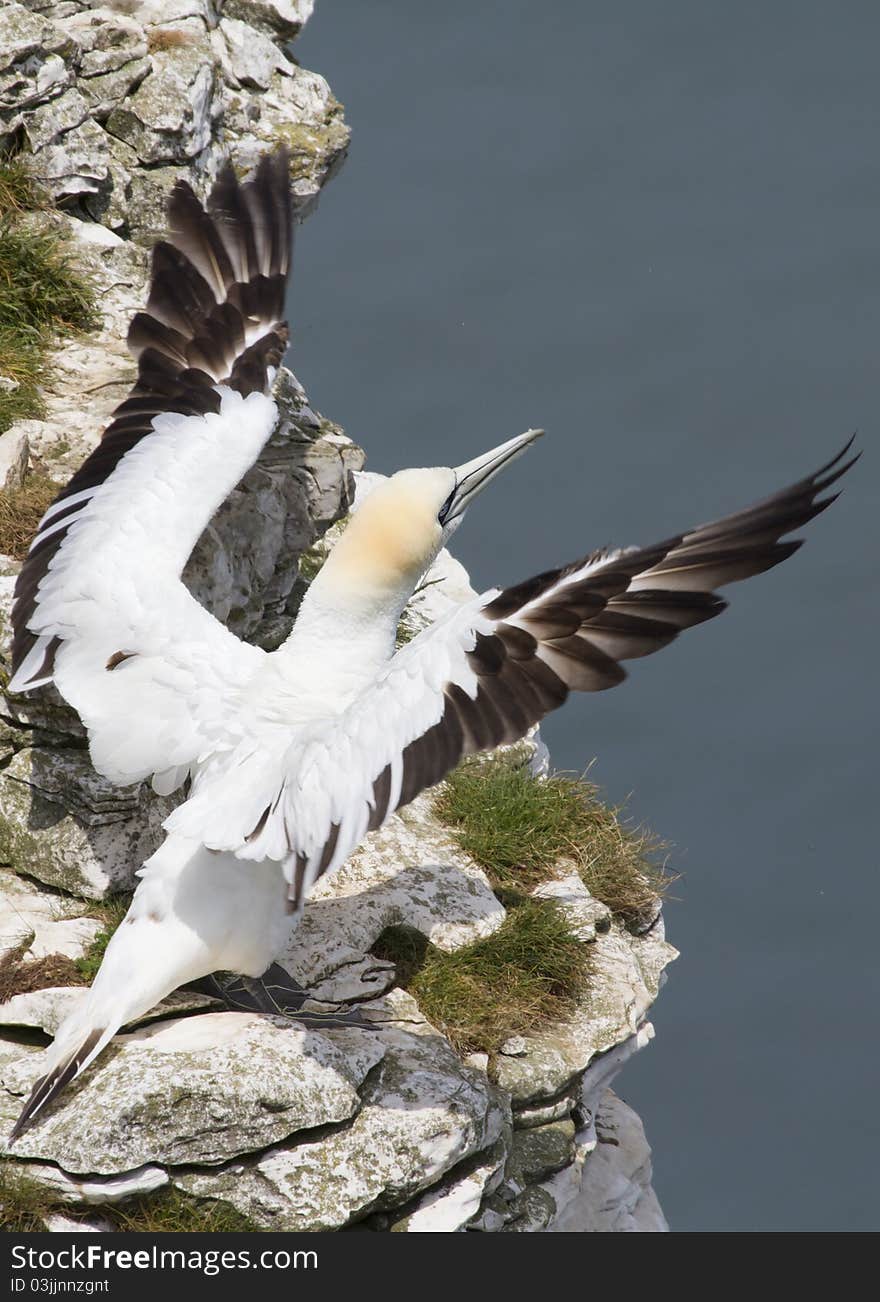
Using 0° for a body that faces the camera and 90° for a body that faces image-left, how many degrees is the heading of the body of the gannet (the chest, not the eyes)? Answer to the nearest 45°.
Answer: approximately 225°

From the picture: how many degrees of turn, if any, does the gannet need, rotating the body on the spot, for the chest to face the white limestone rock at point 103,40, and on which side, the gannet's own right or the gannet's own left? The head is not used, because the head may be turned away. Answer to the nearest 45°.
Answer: approximately 45° to the gannet's own left

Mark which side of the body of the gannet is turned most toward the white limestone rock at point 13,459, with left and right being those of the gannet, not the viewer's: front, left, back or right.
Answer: left

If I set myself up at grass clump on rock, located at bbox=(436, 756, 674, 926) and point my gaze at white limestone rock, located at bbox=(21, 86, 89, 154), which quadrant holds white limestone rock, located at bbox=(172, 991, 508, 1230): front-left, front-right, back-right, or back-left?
back-left

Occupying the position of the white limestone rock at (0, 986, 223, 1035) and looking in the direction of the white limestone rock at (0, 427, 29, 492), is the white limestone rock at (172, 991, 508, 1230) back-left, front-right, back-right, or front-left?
back-right

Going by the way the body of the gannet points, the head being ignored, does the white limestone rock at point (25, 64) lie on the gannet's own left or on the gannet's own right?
on the gannet's own left

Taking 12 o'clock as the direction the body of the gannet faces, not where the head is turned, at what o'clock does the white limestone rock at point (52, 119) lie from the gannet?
The white limestone rock is roughly at 10 o'clock from the gannet.
